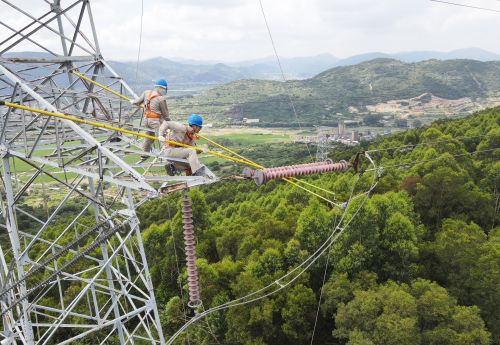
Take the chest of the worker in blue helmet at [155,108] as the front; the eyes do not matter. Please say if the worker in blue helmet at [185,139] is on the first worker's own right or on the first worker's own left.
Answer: on the first worker's own right

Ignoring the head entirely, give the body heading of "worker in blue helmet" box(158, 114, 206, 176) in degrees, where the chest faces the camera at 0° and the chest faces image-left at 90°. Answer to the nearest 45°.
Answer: approximately 270°

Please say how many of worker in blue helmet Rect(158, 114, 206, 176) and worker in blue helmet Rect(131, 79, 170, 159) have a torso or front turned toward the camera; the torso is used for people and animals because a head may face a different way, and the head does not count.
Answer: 0

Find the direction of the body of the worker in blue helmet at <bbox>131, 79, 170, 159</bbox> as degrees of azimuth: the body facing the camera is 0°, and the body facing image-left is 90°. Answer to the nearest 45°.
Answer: approximately 225°
